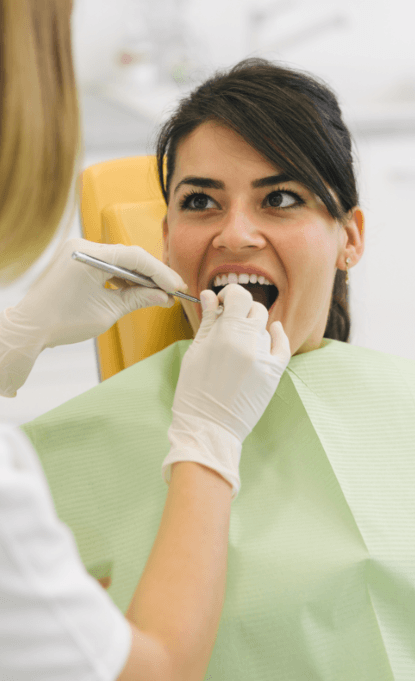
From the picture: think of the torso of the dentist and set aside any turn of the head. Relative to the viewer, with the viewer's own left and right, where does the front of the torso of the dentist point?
facing away from the viewer and to the right of the viewer

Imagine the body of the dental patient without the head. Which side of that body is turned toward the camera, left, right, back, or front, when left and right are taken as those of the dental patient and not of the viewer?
front

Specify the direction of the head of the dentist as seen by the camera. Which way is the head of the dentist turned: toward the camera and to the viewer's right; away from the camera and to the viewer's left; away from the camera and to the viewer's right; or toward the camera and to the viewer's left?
away from the camera and to the viewer's right

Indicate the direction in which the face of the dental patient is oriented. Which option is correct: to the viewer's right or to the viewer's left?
to the viewer's left

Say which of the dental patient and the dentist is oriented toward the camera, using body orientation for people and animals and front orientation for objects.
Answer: the dental patient

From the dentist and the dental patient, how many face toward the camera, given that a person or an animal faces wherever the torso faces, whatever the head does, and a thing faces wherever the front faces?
1
